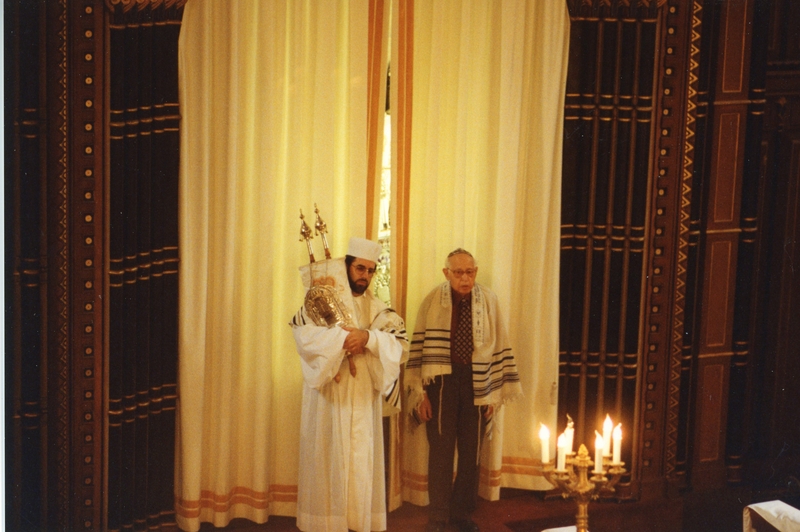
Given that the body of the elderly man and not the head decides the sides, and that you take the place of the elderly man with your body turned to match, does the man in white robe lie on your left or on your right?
on your right

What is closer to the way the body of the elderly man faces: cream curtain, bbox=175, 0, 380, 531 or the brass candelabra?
the brass candelabra

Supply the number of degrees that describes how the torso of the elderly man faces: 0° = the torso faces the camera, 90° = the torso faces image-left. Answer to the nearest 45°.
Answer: approximately 0°

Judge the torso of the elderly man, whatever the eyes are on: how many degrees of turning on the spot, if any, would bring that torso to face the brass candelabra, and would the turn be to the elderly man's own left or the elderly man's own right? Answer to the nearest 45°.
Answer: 0° — they already face it

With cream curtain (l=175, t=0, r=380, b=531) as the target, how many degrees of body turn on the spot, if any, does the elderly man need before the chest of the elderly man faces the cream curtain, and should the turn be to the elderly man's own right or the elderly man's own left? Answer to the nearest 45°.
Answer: approximately 90° to the elderly man's own right
